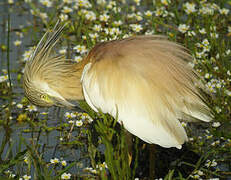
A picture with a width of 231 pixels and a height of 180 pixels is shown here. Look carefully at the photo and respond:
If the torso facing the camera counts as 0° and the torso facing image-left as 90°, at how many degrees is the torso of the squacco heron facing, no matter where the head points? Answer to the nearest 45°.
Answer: approximately 90°
